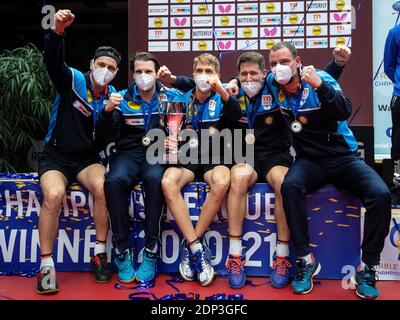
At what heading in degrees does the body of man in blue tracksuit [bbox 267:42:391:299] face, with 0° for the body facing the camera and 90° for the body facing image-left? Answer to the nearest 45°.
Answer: approximately 0°

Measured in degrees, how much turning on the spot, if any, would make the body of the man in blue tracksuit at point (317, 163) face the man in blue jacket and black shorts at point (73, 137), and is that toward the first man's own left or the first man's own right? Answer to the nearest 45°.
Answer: approximately 90° to the first man's own right

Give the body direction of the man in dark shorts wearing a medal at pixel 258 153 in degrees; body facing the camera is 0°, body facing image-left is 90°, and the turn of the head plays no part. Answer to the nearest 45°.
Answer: approximately 0°
